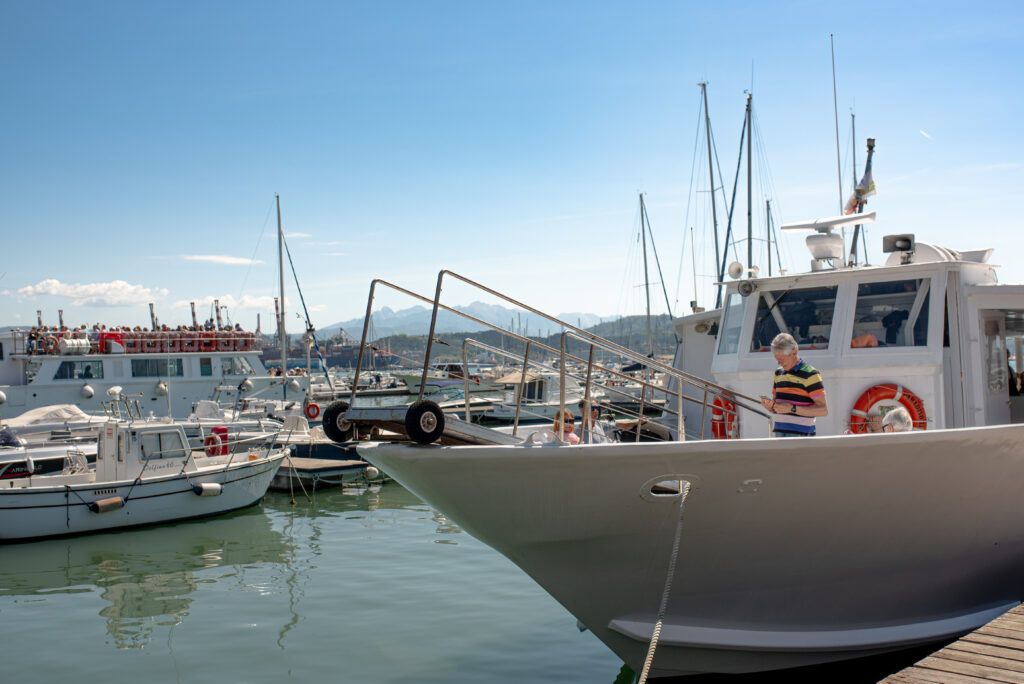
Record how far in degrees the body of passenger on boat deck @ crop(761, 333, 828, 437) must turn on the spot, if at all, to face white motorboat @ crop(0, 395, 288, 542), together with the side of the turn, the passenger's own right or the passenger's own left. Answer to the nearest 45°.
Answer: approximately 90° to the passenger's own right

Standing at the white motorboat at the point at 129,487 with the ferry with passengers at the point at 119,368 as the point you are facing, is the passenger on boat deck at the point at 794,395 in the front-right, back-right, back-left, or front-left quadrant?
back-right

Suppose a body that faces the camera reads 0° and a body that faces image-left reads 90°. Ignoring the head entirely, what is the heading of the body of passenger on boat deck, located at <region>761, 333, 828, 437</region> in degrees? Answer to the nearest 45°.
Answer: approximately 45°

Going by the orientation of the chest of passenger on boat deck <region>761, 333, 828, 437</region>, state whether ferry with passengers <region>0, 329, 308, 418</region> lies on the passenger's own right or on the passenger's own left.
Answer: on the passenger's own right
